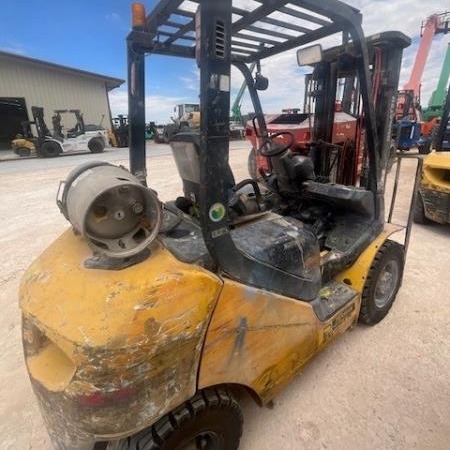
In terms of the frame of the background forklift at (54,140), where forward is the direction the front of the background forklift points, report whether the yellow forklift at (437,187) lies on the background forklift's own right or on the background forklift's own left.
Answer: on the background forklift's own left

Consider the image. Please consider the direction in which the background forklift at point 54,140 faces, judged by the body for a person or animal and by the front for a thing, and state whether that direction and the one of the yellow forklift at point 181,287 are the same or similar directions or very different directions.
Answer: very different directions

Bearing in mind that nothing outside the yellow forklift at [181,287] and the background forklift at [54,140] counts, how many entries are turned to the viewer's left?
1

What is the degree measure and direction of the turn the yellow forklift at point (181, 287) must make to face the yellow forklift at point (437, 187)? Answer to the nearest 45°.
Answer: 0° — it already faces it

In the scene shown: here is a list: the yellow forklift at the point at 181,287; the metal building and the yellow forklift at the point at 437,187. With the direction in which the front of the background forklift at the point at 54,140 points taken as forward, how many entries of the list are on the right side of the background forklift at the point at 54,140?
1

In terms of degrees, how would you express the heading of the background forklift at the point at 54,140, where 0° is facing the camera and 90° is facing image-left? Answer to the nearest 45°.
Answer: approximately 90°

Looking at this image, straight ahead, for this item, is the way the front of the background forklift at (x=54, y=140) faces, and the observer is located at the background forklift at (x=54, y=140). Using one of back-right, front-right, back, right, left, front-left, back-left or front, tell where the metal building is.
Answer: right

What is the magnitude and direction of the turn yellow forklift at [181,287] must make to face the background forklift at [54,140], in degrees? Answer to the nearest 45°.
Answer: approximately 90° to its left

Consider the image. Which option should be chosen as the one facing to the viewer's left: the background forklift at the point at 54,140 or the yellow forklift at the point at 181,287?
the background forklift

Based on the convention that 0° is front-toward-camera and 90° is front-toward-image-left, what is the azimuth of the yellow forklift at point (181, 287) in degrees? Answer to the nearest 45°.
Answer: approximately 225°

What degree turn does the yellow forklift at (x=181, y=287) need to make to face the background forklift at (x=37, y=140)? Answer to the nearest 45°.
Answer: approximately 90° to its left
